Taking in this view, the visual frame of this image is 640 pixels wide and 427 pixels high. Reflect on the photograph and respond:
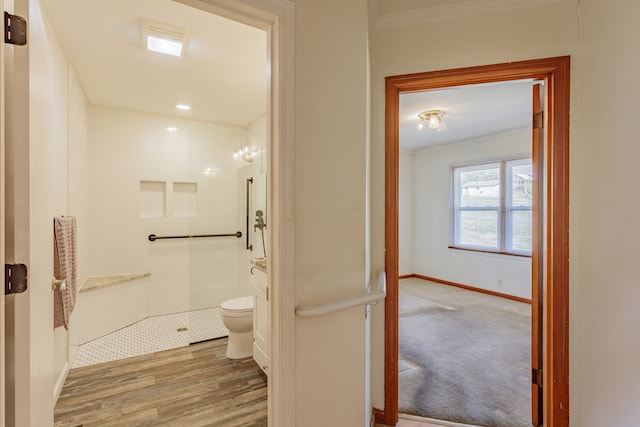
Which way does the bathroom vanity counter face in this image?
to the viewer's left

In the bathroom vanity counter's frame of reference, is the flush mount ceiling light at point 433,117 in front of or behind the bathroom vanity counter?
behind

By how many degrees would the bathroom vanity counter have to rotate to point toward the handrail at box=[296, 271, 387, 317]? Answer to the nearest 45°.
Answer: approximately 90° to its left
